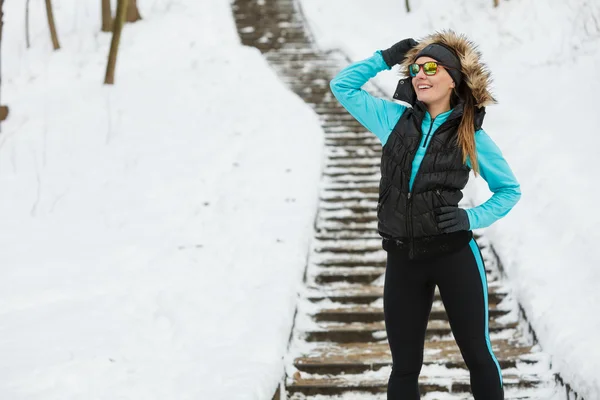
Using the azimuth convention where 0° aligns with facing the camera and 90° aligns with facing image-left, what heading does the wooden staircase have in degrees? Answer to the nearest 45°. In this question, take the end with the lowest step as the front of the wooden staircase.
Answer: approximately 0°

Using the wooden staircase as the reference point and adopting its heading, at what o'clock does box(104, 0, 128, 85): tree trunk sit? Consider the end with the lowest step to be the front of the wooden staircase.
The tree trunk is roughly at 5 o'clock from the wooden staircase.

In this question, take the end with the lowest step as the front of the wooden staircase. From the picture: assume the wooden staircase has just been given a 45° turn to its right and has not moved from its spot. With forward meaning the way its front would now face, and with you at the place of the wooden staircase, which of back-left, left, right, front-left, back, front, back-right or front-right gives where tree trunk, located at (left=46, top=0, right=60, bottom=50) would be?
right

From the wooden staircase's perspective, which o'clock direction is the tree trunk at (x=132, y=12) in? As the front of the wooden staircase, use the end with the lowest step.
The tree trunk is roughly at 5 o'clock from the wooden staircase.
